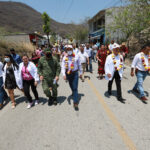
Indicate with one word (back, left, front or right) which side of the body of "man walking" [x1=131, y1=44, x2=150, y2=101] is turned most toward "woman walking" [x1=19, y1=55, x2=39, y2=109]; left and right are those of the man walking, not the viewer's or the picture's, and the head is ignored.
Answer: right

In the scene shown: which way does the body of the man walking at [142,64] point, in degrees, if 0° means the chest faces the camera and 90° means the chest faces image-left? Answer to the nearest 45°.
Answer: approximately 315°

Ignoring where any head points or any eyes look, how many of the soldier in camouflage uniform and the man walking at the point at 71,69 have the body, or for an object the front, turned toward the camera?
2

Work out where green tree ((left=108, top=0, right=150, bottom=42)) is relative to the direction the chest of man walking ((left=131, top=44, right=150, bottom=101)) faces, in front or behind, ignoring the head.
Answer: behind

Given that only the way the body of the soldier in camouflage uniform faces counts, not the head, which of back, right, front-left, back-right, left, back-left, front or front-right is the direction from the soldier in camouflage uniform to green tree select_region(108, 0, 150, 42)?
back-left

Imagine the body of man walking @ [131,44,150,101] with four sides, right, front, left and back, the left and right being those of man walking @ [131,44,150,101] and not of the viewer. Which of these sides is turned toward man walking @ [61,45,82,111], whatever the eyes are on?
right

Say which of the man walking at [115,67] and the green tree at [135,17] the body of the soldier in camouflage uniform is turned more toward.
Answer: the man walking

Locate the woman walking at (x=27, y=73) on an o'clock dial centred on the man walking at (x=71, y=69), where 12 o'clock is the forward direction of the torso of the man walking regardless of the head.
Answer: The woman walking is roughly at 3 o'clock from the man walking.
